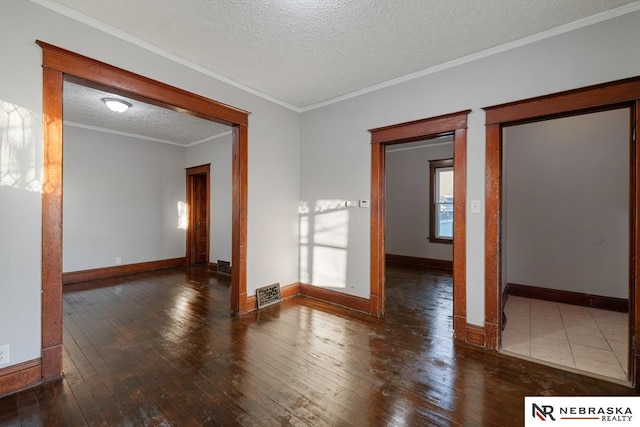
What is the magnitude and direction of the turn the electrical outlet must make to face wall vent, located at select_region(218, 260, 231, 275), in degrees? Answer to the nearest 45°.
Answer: approximately 135° to its left

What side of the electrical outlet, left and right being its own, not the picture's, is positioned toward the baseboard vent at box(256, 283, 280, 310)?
left

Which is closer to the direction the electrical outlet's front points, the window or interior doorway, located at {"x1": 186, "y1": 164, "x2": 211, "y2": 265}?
the window

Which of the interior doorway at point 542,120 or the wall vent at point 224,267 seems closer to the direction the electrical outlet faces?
the interior doorway

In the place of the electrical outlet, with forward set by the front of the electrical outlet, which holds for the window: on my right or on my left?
on my left

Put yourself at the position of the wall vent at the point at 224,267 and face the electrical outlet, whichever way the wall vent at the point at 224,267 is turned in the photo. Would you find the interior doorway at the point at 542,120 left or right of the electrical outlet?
left

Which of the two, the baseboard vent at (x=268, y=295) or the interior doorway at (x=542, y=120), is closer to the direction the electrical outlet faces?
the interior doorway

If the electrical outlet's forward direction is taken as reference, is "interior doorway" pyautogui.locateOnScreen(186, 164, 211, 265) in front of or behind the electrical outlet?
behind
